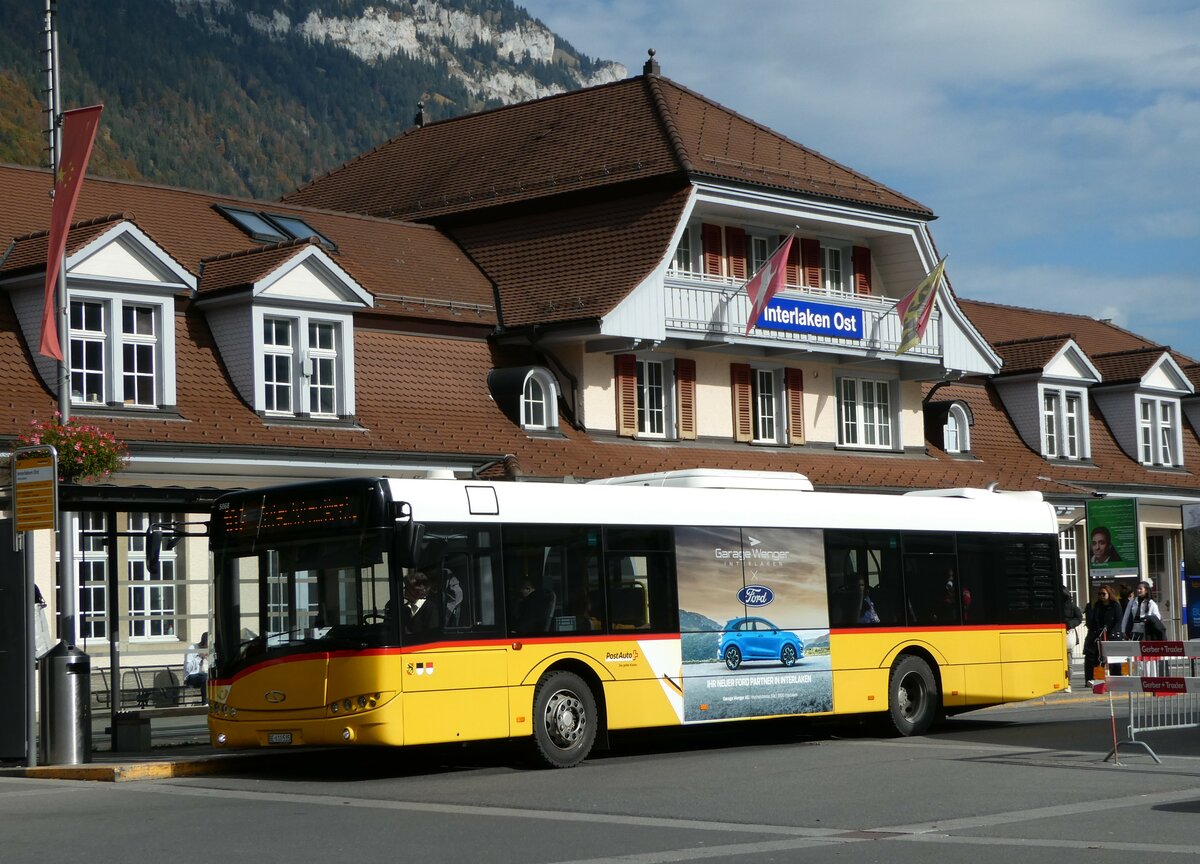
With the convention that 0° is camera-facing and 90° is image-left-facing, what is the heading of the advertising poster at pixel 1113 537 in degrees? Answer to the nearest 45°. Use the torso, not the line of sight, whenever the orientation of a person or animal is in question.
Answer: approximately 0°

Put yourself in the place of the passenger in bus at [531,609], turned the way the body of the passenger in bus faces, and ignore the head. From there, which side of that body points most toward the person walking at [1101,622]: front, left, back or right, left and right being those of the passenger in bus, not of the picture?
back

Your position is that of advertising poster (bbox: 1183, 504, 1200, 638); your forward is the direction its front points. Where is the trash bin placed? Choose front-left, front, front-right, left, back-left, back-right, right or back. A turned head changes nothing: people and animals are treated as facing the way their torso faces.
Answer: front-right

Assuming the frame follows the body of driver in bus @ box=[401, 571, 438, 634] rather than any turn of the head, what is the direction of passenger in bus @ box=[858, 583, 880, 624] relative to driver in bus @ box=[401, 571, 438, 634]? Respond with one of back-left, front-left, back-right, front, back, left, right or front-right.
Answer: back

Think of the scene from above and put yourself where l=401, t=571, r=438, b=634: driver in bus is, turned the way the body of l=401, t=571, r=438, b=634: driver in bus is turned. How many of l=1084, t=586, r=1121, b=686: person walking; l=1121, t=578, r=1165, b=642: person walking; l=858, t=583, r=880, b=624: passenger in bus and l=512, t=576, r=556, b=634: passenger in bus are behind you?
4

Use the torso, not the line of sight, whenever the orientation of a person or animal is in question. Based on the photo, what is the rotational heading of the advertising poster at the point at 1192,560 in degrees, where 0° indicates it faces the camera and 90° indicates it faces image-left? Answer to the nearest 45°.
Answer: approximately 0°

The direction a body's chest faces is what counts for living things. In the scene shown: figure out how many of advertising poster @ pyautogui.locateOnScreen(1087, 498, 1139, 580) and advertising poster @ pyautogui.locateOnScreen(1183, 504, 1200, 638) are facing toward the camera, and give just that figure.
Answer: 2

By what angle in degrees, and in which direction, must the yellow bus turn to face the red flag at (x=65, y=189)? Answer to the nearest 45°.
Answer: approximately 45° to its right

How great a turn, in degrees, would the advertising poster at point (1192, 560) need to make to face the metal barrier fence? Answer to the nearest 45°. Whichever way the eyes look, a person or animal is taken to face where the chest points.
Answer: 0° — it already faces it

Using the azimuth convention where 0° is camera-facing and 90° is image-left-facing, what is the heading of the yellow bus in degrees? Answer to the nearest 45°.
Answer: approximately 45°

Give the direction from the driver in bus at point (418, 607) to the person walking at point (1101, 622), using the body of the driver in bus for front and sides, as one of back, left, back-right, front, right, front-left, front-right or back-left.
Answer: back
